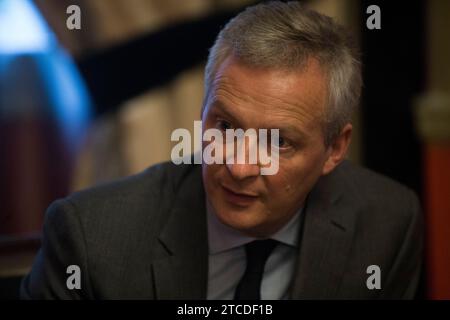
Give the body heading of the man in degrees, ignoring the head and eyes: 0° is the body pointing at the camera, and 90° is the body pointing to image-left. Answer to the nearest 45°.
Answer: approximately 0°

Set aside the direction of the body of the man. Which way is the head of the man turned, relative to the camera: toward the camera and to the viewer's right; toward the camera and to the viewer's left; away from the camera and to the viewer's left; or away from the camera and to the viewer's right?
toward the camera and to the viewer's left
